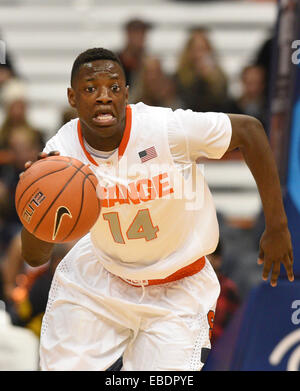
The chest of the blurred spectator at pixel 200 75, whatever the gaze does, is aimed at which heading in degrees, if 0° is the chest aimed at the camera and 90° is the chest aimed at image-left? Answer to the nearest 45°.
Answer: approximately 0°

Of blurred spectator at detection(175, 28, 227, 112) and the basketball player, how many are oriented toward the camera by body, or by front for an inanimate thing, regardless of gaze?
2

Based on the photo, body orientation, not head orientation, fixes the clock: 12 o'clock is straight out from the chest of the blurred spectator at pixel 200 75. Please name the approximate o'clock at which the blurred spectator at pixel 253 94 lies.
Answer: the blurred spectator at pixel 253 94 is roughly at 10 o'clock from the blurred spectator at pixel 200 75.

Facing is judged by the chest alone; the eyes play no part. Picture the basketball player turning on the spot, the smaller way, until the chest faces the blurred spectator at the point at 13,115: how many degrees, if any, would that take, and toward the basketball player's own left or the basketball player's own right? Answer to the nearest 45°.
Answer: approximately 180°

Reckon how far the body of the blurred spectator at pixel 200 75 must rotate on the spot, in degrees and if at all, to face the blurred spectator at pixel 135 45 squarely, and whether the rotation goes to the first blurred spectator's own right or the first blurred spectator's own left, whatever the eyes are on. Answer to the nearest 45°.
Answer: approximately 90° to the first blurred spectator's own right

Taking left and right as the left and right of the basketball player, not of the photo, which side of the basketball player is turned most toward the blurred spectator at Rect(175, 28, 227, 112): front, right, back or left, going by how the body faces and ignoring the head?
back
